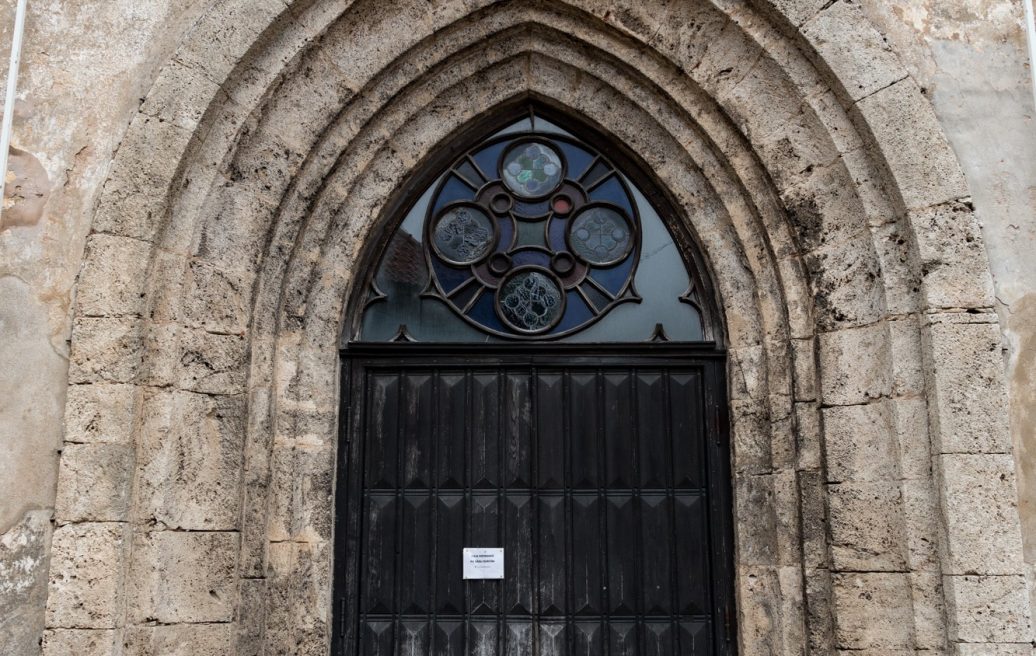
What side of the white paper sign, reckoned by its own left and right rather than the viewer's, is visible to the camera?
front

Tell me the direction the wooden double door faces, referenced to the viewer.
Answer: facing the viewer

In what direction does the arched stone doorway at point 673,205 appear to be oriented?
toward the camera
